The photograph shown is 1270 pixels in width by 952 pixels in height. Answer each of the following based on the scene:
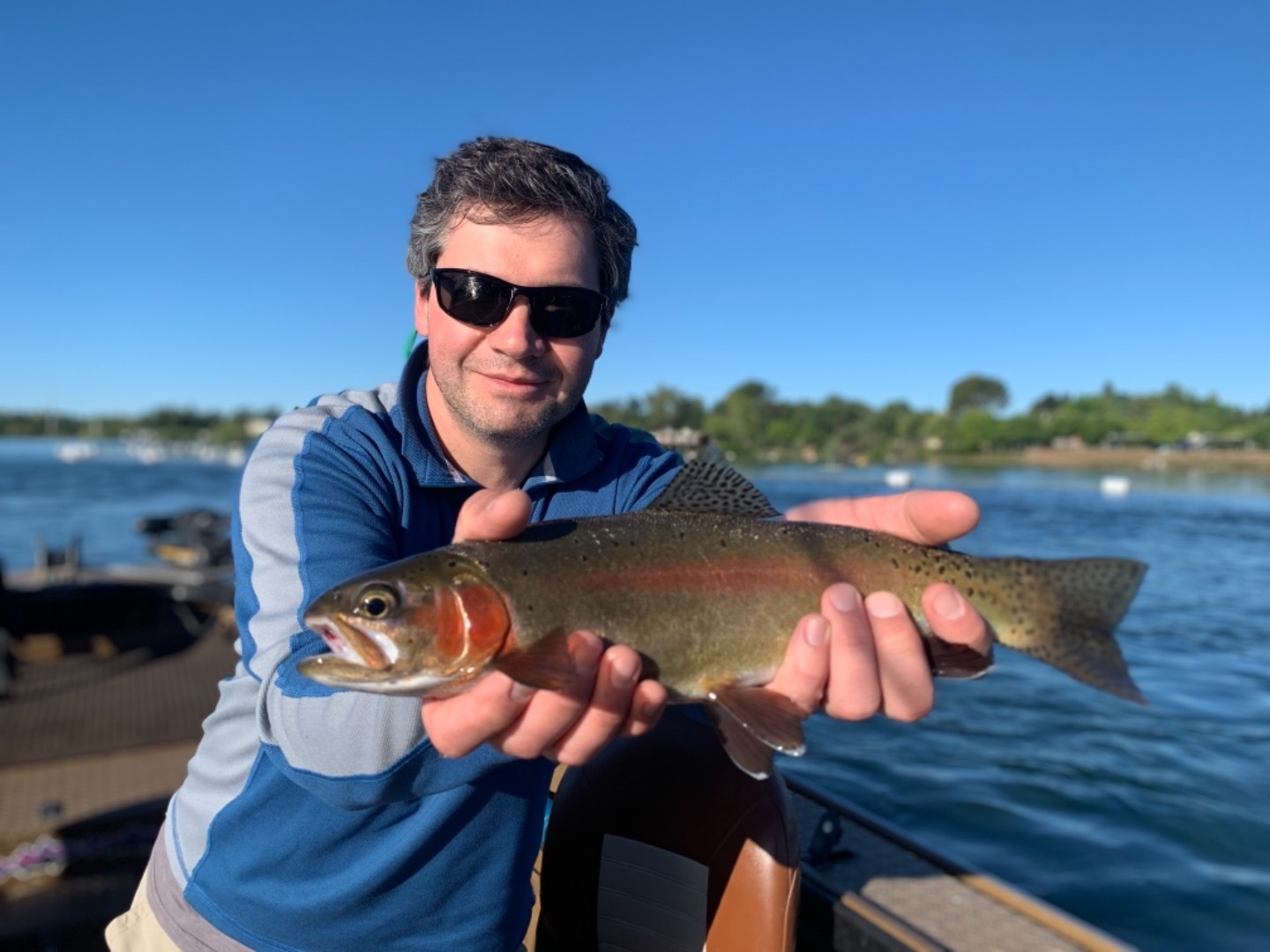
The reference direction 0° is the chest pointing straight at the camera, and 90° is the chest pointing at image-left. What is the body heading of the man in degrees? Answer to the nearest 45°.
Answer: approximately 315°

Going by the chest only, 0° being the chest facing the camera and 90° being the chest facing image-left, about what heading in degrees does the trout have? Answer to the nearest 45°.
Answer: approximately 90°
